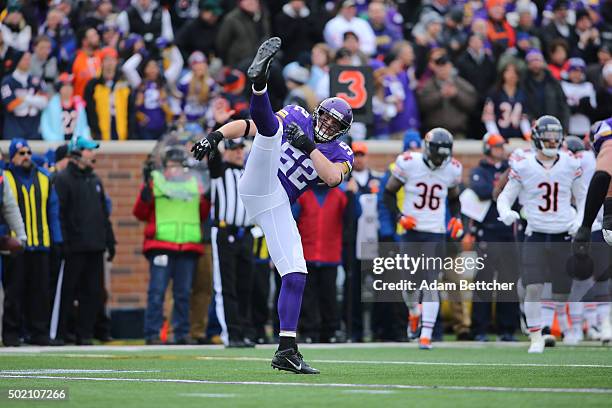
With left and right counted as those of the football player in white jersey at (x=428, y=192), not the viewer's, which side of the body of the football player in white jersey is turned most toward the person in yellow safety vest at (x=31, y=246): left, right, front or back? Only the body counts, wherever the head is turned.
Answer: right

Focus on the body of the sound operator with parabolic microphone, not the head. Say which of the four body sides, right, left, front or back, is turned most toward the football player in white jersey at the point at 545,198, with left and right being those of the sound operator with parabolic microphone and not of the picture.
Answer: left

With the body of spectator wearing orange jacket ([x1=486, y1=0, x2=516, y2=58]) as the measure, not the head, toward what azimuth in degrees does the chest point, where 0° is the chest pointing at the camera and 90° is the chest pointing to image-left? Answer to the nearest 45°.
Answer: approximately 0°
